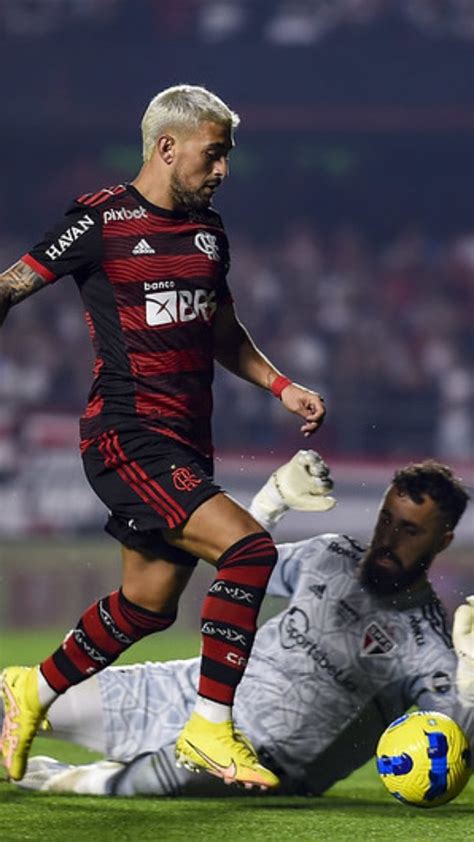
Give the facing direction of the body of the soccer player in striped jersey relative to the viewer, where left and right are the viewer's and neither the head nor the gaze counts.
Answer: facing the viewer and to the right of the viewer

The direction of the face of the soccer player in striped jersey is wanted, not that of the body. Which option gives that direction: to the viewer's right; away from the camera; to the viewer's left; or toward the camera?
to the viewer's right
